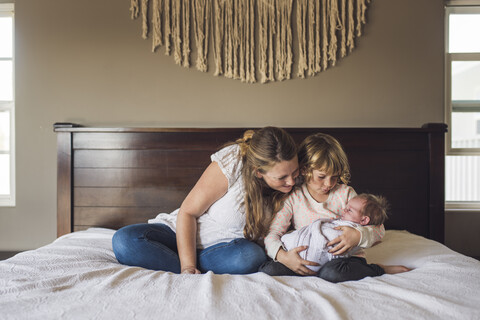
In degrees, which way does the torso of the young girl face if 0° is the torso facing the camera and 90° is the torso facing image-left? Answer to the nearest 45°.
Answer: approximately 0°

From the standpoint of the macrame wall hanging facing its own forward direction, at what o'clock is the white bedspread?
The white bedspread is roughly at 12 o'clock from the macrame wall hanging.

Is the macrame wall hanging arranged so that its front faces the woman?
yes

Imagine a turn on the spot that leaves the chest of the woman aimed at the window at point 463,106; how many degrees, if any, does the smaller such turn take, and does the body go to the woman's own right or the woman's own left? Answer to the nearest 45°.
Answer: approximately 90° to the woman's own left

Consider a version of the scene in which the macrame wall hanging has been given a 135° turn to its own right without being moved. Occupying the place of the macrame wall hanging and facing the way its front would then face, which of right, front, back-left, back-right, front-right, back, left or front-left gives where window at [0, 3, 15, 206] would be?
front-left

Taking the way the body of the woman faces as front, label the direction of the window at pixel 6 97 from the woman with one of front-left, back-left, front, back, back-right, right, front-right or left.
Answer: back

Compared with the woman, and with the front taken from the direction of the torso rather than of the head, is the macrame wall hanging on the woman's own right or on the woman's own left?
on the woman's own left

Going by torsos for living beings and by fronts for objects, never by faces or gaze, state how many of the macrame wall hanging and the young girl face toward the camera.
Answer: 2

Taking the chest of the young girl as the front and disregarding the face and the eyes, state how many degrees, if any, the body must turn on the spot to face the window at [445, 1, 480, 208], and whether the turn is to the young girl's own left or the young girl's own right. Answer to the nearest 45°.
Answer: approximately 135° to the young girl's own left
